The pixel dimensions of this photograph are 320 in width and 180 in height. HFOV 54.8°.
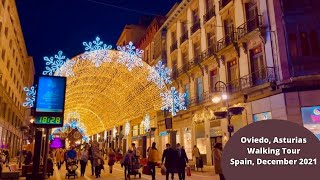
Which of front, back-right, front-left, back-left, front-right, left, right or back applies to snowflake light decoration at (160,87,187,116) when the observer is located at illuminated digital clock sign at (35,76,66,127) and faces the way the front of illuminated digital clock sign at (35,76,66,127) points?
back-left

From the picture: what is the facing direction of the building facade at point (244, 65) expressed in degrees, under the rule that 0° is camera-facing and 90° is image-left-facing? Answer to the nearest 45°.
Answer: approximately 45°

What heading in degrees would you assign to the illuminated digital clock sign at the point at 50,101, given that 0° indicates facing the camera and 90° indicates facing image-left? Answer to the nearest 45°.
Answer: approximately 0°

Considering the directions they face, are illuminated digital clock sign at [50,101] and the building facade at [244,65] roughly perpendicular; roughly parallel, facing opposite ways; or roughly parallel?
roughly perpendicular

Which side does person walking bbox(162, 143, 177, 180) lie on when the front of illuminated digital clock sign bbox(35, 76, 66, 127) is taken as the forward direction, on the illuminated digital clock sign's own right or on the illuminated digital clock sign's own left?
on the illuminated digital clock sign's own left

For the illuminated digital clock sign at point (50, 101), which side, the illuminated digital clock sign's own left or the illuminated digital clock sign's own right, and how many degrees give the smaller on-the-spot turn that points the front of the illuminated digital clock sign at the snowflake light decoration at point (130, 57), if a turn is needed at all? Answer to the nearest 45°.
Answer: approximately 135° to the illuminated digital clock sign's own left

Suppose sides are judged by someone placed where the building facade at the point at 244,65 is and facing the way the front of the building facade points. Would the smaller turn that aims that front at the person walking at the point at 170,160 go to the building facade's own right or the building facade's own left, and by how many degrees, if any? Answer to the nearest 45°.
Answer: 0° — it already faces them

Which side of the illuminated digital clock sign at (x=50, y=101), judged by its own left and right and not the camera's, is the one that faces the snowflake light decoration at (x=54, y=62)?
back

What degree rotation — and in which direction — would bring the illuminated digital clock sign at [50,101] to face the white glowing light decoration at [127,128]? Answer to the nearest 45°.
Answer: approximately 180°
